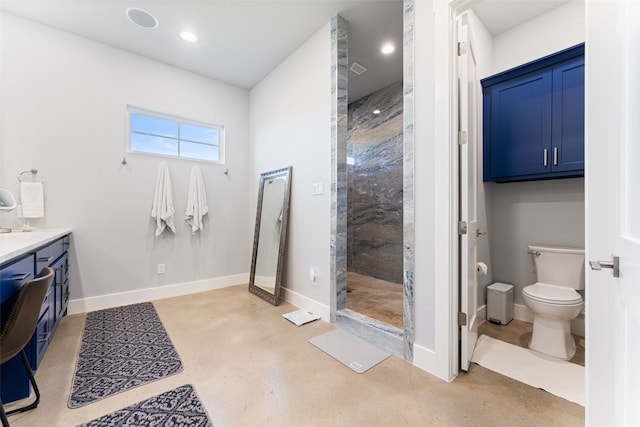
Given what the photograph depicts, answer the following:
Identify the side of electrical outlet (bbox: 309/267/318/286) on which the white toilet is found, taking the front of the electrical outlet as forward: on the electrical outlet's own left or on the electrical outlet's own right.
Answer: on the electrical outlet's own left

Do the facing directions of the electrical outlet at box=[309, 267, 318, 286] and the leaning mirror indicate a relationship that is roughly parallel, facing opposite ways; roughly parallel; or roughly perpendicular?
roughly parallel

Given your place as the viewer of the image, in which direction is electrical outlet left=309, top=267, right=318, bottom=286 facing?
facing the viewer and to the left of the viewer

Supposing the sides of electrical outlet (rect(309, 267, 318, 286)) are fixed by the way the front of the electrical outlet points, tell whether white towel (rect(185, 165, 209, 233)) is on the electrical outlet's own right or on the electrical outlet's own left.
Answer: on the electrical outlet's own right

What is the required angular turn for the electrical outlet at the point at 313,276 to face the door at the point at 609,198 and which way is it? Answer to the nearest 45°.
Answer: approximately 90° to its left

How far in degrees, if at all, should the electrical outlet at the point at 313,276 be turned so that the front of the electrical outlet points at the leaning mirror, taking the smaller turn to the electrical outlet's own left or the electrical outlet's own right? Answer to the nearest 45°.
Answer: approximately 90° to the electrical outlet's own right

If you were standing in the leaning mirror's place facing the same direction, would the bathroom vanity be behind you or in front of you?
in front

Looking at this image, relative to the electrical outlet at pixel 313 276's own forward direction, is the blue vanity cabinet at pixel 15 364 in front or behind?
in front

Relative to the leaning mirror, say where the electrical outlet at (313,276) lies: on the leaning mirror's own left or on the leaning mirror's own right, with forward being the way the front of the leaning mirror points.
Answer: on the leaning mirror's own left

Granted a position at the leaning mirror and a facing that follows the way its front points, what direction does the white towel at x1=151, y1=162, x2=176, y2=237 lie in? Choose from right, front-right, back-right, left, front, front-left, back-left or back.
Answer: front-right

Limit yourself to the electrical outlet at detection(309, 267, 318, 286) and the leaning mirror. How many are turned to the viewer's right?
0

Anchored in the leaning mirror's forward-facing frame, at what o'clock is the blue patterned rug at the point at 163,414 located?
The blue patterned rug is roughly at 11 o'clock from the leaning mirror.
